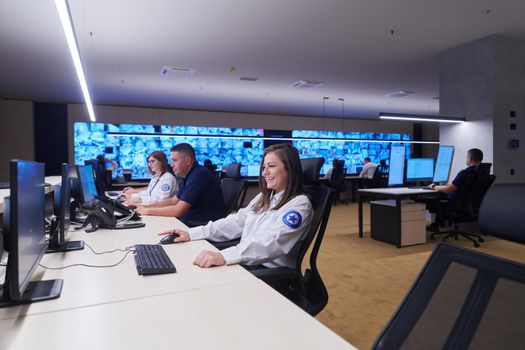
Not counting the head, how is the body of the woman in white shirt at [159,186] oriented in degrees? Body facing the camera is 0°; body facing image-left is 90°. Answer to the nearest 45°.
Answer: approximately 90°

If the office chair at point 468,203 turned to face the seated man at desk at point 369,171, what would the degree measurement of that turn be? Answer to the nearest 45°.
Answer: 0° — it already faces them

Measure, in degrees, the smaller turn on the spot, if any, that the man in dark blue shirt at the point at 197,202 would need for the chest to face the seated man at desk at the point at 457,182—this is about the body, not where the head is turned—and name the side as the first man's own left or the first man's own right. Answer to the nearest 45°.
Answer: approximately 180°

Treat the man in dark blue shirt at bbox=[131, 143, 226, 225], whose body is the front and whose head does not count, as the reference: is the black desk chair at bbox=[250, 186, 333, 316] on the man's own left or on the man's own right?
on the man's own left

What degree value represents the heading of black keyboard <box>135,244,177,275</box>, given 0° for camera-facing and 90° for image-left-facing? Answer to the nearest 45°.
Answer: approximately 270°

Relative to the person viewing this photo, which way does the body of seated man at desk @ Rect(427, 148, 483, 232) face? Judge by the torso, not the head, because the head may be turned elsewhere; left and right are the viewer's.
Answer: facing to the left of the viewer

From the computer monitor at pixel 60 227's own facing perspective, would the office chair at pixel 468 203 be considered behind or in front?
in front

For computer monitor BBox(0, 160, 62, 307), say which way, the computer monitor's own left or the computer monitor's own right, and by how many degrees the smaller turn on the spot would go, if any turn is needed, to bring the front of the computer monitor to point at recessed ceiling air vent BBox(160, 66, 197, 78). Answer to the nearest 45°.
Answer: approximately 45° to the computer monitor's own left

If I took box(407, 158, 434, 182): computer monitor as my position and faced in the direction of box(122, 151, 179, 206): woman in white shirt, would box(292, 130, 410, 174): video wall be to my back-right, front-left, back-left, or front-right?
back-right

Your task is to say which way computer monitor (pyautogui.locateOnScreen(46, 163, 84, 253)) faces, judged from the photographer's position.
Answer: facing to the right of the viewer

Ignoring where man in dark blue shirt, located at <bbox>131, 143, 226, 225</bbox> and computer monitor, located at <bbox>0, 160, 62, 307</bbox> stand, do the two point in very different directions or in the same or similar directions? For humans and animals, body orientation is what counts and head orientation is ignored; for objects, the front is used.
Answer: very different directions

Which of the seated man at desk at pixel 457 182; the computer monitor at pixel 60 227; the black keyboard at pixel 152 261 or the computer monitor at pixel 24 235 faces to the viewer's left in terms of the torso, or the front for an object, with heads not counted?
the seated man at desk

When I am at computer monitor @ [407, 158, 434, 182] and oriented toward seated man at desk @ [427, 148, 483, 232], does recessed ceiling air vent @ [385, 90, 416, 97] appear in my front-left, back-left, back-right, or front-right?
back-left

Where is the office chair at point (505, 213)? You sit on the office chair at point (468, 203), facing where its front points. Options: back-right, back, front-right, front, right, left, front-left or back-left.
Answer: back-left

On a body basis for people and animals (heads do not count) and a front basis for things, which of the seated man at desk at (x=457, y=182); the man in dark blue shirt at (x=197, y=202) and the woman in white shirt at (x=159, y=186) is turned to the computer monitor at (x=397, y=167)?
the seated man at desk

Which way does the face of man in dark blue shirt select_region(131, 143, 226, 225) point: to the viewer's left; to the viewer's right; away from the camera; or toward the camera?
to the viewer's left

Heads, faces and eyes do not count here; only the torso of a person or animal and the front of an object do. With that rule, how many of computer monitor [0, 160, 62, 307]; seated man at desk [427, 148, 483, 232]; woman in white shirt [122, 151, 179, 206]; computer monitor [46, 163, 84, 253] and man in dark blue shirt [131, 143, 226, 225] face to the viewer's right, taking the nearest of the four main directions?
2
